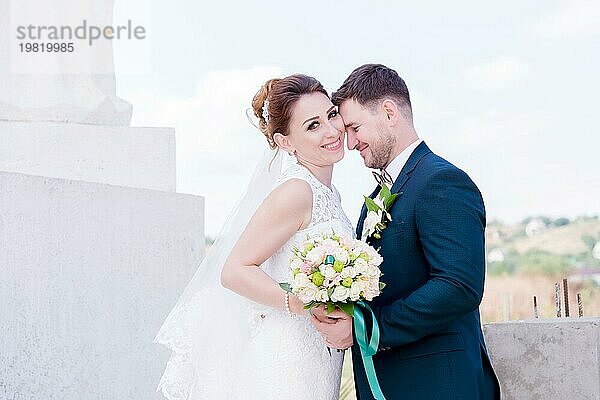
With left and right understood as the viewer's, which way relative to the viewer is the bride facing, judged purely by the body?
facing to the right of the viewer

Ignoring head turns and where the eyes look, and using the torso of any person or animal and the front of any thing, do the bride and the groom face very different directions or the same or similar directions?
very different directions

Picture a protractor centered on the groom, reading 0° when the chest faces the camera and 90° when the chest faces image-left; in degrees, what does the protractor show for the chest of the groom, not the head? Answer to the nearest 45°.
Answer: approximately 90°

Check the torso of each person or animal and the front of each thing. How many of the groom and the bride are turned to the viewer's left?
1
